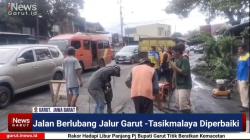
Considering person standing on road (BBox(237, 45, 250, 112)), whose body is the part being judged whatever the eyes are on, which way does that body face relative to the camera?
to the viewer's left

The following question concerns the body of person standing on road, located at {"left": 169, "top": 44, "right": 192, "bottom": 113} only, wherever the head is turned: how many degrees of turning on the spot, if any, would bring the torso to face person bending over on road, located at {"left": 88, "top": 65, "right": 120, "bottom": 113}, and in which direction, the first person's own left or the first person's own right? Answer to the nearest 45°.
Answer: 0° — they already face them

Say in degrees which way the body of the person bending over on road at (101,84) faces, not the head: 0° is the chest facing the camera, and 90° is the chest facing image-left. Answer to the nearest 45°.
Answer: approximately 270°

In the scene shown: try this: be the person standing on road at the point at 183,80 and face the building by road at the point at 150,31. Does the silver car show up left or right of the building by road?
left

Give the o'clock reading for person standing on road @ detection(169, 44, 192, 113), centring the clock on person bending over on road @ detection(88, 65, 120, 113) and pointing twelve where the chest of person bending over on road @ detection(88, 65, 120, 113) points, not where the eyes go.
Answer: person standing on road @ detection(169, 44, 192, 113) is roughly at 12 o'clock from person bending over on road @ detection(88, 65, 120, 113).

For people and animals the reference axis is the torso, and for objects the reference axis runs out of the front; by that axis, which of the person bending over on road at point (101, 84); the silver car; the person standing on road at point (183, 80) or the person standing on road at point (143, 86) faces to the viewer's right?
the person bending over on road at point (101, 84)

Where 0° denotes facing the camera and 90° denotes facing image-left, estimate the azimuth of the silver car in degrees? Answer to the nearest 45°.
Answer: approximately 45°

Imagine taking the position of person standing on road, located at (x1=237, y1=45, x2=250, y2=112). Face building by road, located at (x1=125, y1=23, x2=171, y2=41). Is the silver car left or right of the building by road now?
left

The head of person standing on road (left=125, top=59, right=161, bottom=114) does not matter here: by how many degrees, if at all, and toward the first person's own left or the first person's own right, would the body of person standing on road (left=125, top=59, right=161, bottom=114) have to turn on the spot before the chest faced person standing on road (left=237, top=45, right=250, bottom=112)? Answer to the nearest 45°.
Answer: approximately 135° to the first person's own right

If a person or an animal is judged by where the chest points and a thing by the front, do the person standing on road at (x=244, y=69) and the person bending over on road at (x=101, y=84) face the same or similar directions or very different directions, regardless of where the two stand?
very different directions

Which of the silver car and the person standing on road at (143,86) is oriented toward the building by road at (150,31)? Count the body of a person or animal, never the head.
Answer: the person standing on road

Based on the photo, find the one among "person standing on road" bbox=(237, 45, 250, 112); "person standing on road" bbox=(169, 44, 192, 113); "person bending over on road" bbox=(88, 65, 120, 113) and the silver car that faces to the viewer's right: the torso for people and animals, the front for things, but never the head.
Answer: "person bending over on road" bbox=(88, 65, 120, 113)

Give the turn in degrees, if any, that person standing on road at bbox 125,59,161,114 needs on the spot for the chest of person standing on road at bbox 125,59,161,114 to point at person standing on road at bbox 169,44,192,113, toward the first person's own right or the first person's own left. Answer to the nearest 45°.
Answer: approximately 45° to the first person's own right
